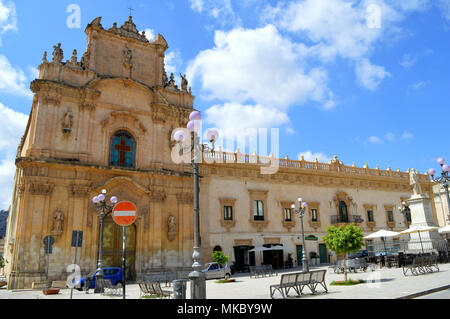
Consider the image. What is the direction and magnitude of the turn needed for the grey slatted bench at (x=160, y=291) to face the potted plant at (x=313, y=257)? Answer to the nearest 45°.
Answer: approximately 90° to its left

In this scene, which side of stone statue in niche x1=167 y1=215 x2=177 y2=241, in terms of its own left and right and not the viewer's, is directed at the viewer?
front

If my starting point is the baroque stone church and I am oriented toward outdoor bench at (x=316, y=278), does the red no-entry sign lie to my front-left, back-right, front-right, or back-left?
front-right

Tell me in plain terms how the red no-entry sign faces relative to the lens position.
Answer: facing the viewer

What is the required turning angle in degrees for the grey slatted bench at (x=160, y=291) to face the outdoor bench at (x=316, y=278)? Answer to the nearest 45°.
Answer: approximately 45° to its left

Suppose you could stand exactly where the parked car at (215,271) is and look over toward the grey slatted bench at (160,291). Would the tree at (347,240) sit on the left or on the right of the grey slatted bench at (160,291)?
left

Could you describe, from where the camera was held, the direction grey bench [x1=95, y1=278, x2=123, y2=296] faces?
facing the viewer and to the right of the viewer

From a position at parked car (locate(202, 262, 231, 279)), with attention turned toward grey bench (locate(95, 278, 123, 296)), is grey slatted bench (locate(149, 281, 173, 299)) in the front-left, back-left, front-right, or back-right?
front-left

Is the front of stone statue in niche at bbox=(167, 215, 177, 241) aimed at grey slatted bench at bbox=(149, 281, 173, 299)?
yes

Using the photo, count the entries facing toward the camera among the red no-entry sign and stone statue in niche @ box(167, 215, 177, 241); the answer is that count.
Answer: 2
